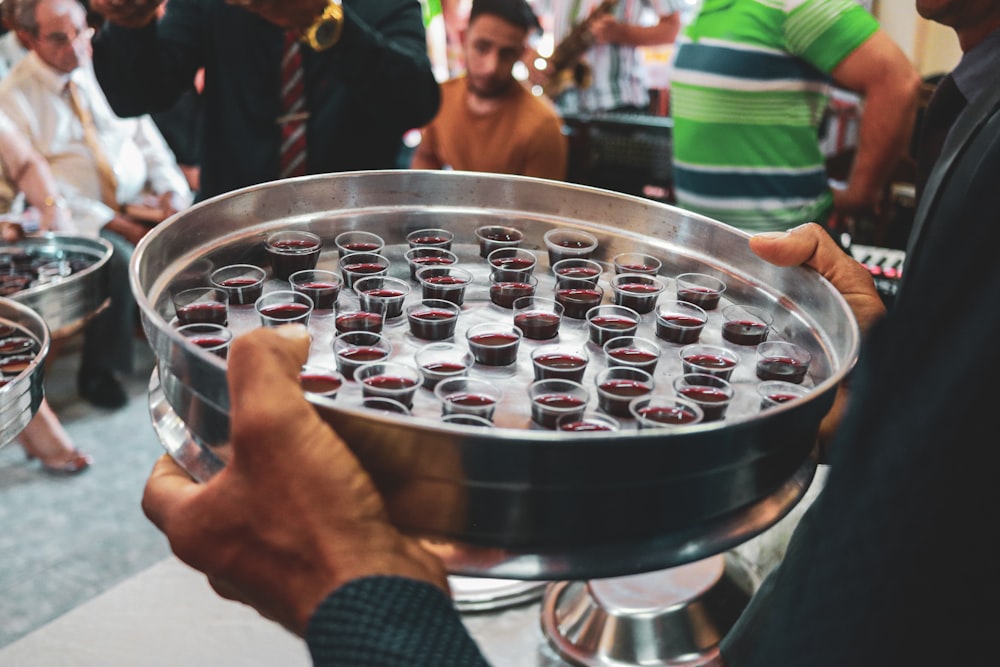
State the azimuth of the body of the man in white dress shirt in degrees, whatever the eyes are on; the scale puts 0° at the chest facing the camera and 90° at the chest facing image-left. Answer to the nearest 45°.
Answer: approximately 315°

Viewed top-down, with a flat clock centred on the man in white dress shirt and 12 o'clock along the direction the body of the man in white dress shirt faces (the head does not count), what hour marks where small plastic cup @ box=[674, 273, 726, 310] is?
The small plastic cup is roughly at 1 o'clock from the man in white dress shirt.

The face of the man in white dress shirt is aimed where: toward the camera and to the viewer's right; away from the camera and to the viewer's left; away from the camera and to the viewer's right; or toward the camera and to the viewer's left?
toward the camera and to the viewer's right

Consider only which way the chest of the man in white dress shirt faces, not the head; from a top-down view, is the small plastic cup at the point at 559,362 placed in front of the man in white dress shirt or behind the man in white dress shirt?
in front

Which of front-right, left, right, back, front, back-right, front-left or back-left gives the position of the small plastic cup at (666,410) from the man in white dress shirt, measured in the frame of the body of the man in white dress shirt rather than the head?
front-right

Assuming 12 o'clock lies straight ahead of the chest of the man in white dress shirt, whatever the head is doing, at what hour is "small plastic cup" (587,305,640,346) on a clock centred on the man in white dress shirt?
The small plastic cup is roughly at 1 o'clock from the man in white dress shirt.

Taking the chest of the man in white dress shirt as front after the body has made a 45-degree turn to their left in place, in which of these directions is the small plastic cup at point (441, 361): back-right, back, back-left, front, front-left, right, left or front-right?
right

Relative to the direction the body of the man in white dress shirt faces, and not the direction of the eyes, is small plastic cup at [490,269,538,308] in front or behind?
in front
